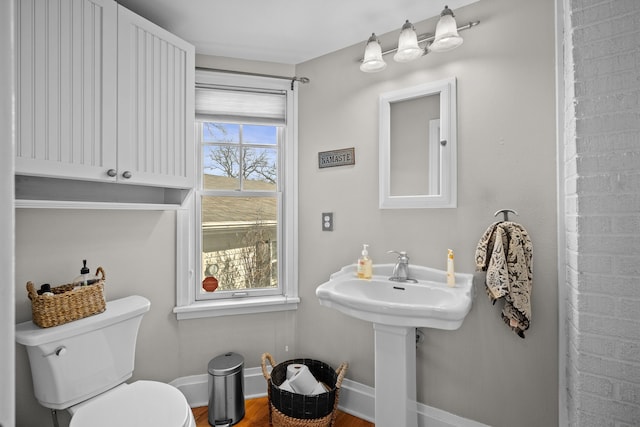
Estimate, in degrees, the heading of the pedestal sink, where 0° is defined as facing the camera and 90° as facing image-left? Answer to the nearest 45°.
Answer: approximately 45°

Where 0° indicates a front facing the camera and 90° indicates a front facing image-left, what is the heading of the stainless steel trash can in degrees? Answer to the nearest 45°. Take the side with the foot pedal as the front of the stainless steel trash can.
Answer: approximately 0°

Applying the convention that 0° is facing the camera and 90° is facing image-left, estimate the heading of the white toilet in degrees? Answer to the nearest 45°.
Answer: approximately 315°

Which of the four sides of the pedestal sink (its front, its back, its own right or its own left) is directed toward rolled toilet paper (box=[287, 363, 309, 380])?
right
